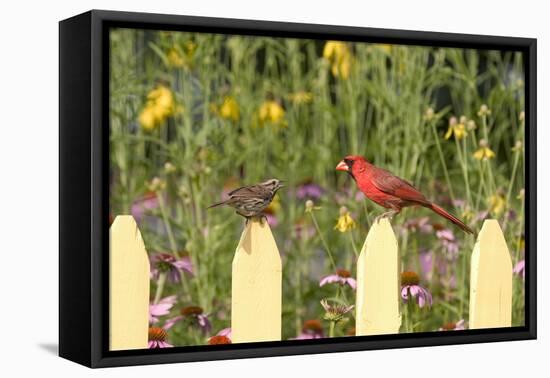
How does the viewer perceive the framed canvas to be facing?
facing the viewer and to the right of the viewer
